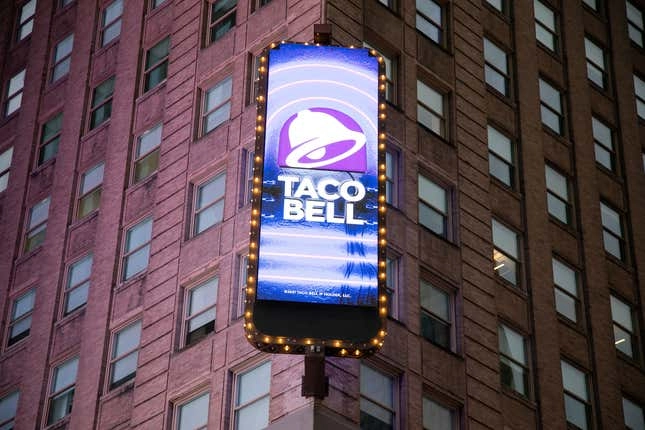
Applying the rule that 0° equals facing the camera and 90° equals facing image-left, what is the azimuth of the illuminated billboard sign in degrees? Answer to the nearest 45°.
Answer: approximately 0°
